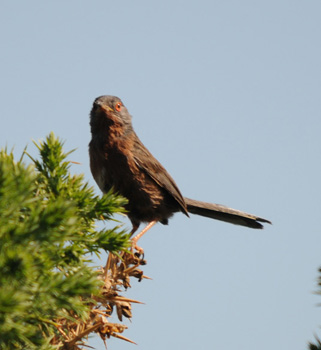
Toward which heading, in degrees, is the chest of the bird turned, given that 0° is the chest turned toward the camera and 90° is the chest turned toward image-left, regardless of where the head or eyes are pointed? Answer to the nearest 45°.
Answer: approximately 45°
